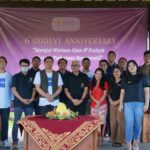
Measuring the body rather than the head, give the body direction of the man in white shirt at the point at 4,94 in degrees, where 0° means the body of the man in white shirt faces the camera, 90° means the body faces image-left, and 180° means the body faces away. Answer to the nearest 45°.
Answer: approximately 0°

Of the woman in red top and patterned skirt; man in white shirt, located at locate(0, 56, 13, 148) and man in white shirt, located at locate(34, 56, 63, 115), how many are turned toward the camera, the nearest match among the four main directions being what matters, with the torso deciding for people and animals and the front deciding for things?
3

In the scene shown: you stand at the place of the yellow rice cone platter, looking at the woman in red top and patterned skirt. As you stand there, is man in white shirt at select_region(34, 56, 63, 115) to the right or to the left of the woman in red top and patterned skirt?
left

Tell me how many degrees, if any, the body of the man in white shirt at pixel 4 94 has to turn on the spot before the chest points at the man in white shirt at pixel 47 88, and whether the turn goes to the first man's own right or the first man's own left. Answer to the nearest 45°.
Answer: approximately 45° to the first man's own left

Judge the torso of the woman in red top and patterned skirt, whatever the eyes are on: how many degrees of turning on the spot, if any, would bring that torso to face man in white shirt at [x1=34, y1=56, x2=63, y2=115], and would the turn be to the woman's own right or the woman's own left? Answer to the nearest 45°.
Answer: approximately 45° to the woman's own right

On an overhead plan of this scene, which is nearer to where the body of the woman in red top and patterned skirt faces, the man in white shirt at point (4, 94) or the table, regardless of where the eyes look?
the table

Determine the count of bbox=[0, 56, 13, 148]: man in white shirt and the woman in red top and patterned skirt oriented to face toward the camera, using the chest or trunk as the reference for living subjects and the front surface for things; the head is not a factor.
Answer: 2

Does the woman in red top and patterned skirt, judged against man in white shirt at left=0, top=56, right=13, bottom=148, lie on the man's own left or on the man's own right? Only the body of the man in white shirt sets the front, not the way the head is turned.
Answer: on the man's own left

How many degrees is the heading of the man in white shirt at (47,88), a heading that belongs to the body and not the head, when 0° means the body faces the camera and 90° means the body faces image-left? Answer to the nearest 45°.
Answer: approximately 0°
